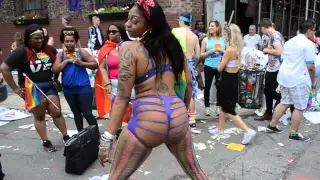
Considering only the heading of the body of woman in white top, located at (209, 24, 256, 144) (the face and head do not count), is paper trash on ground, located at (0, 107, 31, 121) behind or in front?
in front

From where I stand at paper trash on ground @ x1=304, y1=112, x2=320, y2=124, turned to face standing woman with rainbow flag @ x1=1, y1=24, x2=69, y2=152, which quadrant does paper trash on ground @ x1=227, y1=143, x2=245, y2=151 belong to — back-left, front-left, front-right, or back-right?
front-left

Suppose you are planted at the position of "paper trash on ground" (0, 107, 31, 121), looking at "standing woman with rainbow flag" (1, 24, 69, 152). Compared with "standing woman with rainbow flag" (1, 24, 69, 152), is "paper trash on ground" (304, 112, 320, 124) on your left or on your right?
left

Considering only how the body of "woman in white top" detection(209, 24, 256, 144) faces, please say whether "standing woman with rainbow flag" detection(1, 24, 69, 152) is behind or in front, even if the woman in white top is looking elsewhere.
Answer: in front

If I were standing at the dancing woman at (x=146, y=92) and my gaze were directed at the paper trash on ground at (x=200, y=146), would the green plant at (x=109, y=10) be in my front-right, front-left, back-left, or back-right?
front-left
